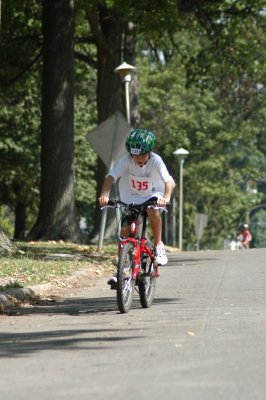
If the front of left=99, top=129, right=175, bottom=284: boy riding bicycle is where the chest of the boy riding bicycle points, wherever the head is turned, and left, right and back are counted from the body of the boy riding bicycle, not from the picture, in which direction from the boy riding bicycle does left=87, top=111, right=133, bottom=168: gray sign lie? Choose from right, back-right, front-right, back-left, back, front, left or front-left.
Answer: back

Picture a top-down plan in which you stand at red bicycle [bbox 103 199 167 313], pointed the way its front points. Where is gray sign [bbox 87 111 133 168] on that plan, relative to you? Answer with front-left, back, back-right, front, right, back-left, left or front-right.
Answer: back

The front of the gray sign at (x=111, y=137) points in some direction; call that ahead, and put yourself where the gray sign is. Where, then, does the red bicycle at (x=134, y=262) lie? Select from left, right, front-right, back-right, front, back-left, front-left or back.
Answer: back

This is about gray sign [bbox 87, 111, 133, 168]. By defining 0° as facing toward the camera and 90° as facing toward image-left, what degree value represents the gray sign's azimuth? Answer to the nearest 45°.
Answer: approximately 180°

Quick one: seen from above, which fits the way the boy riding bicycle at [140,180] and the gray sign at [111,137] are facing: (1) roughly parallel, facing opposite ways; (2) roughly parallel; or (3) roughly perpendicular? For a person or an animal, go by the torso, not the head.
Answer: roughly parallel, facing opposite ways

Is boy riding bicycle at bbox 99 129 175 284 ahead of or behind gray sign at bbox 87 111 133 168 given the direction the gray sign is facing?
behind

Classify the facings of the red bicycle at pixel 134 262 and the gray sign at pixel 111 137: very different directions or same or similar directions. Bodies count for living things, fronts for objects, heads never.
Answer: very different directions

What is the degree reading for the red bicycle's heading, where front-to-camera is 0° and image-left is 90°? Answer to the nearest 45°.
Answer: approximately 0°

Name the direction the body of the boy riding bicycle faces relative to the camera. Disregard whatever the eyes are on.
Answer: toward the camera

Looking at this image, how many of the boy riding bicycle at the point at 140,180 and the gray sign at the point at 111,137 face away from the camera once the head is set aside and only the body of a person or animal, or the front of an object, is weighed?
1

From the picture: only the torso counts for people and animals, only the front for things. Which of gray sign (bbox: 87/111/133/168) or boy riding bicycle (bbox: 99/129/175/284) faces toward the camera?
the boy riding bicycle
